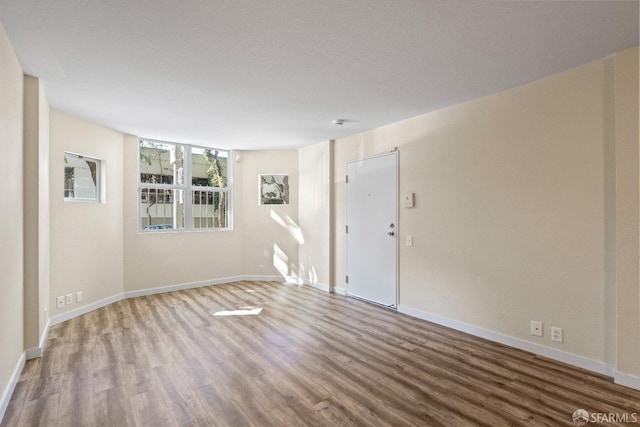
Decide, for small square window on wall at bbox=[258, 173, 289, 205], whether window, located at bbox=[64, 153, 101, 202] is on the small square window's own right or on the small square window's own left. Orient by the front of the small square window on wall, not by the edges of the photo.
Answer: on the small square window's own right

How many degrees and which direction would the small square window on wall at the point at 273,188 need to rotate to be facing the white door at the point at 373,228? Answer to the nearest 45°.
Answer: approximately 45° to its left

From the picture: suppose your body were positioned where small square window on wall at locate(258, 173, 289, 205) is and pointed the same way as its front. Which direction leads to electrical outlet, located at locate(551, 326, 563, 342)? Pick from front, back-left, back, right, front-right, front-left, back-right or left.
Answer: front-left

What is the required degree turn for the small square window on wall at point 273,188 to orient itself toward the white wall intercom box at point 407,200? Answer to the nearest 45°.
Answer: approximately 45° to its left

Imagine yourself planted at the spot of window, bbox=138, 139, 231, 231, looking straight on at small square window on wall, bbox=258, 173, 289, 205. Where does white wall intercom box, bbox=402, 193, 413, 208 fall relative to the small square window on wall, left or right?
right

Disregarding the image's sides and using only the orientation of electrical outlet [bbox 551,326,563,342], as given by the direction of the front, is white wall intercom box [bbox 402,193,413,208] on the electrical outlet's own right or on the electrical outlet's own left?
on the electrical outlet's own right
